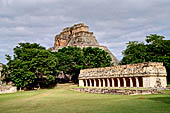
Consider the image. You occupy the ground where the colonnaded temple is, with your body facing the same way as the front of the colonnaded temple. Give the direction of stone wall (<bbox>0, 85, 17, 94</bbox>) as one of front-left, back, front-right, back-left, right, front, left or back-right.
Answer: front-right

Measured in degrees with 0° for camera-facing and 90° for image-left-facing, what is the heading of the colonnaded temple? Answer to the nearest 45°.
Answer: approximately 45°

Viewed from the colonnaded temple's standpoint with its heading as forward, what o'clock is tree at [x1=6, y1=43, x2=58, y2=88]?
The tree is roughly at 2 o'clock from the colonnaded temple.
